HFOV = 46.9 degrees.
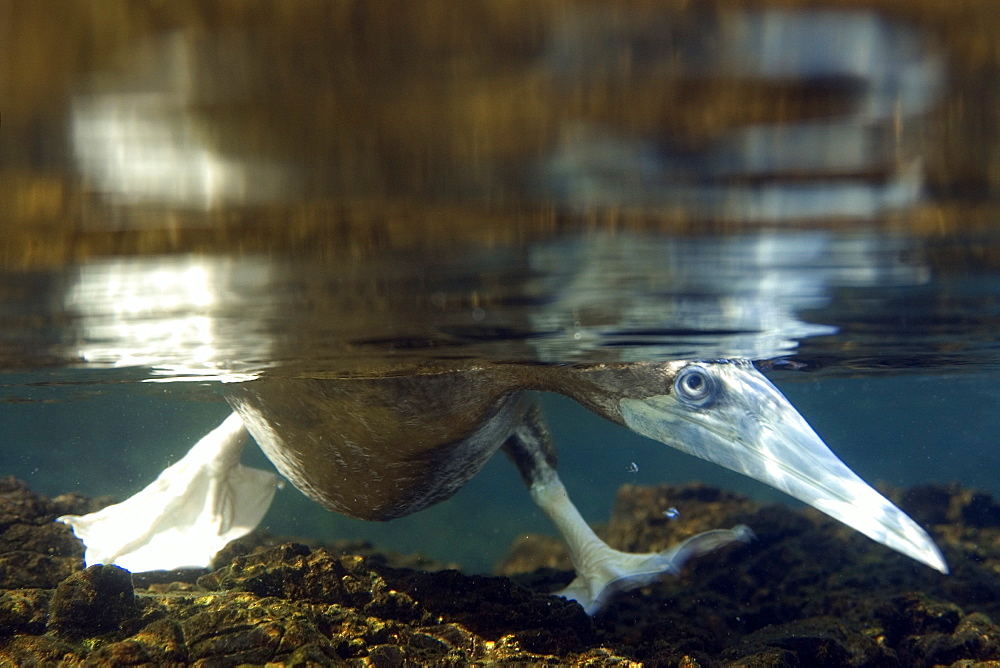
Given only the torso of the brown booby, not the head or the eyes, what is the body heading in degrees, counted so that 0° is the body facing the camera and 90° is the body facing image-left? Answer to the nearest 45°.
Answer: approximately 270°
